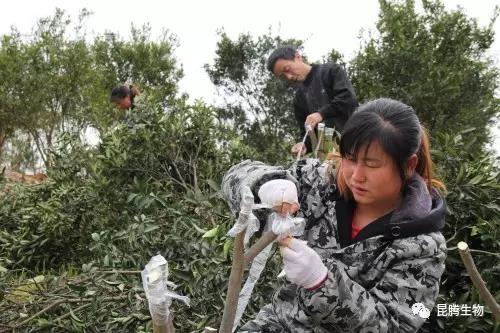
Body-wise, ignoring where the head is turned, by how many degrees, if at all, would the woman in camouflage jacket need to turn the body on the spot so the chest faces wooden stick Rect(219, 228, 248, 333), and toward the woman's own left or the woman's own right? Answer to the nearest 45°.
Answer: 0° — they already face it

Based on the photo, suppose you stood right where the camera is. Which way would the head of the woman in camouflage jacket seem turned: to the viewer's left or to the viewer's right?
to the viewer's left

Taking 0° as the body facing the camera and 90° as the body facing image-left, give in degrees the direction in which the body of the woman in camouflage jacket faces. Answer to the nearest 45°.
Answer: approximately 45°
